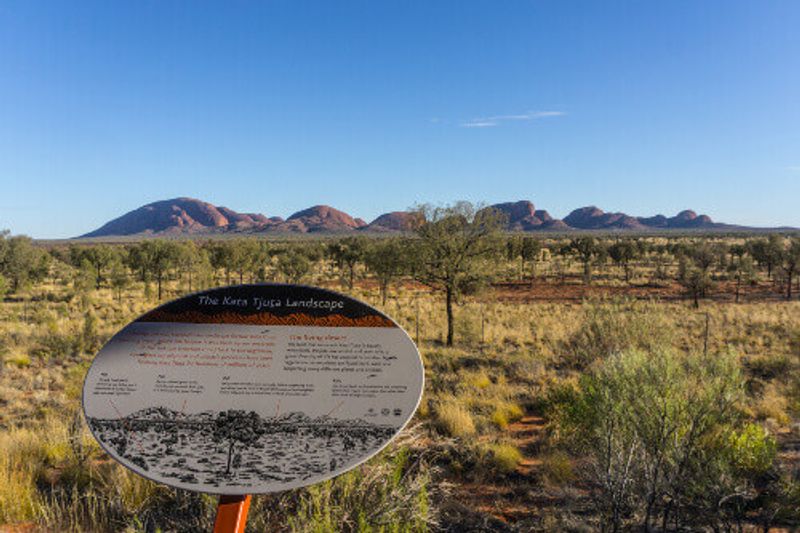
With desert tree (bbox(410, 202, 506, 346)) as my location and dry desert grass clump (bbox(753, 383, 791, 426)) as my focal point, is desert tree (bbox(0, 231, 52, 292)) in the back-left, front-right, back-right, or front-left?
back-right

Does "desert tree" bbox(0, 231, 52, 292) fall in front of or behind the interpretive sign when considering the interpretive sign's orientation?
behind

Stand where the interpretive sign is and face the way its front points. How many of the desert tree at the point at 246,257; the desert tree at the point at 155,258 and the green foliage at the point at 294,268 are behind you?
3

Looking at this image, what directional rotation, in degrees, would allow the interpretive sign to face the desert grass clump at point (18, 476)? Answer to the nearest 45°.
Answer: approximately 135° to its right

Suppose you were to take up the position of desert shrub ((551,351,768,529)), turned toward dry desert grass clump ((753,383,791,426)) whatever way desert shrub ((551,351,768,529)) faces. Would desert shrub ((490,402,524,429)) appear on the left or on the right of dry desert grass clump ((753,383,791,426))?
left

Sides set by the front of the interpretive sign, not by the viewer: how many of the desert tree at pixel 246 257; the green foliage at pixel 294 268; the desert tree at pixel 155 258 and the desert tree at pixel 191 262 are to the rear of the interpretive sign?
4

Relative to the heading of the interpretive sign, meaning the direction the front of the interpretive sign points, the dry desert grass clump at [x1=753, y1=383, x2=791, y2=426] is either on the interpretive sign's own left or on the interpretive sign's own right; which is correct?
on the interpretive sign's own left

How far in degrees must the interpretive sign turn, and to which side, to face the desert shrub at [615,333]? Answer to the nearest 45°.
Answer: approximately 135° to its left

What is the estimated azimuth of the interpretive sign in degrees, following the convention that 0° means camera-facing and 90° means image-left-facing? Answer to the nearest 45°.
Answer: approximately 0°

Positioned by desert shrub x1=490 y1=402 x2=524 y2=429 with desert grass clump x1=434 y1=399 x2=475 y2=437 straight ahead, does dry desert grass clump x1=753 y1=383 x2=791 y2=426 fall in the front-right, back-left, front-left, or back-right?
back-left

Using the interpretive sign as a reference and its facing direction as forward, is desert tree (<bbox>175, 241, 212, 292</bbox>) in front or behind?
behind

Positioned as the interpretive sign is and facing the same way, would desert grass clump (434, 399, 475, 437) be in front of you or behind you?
behind

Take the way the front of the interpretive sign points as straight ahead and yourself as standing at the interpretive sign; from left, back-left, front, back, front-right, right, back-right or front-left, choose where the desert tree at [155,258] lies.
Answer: back
